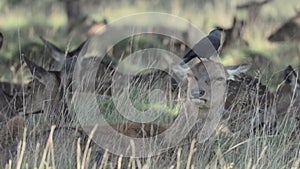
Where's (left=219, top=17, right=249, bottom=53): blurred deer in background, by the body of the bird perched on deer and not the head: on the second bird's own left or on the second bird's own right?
on the second bird's own left

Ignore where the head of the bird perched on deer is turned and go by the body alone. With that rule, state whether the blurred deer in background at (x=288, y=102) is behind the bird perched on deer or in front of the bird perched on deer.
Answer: in front

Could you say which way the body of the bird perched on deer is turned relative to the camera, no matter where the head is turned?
to the viewer's right

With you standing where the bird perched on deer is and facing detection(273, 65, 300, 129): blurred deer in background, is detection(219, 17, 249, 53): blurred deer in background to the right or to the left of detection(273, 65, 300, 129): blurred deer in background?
left
